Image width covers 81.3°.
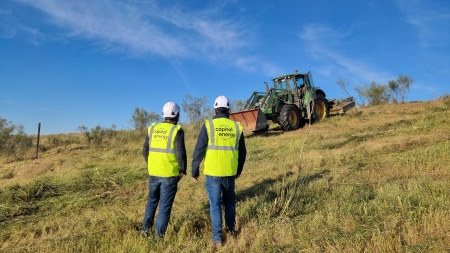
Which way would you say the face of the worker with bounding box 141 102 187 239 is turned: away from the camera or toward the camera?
away from the camera

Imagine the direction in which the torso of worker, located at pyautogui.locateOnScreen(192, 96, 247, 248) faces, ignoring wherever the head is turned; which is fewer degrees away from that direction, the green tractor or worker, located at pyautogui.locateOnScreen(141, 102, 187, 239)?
the green tractor

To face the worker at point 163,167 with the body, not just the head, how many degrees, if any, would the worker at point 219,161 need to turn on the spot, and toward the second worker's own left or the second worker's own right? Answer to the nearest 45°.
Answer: approximately 90° to the second worker's own left

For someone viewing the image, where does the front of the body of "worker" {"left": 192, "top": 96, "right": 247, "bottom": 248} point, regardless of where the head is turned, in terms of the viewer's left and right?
facing away from the viewer

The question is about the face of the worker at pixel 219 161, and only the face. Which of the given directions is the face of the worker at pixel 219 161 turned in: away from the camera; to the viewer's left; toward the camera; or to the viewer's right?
away from the camera

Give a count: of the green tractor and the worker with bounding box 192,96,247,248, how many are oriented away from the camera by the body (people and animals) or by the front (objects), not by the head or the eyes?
1

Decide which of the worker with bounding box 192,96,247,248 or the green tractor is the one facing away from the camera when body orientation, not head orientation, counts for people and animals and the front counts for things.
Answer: the worker
